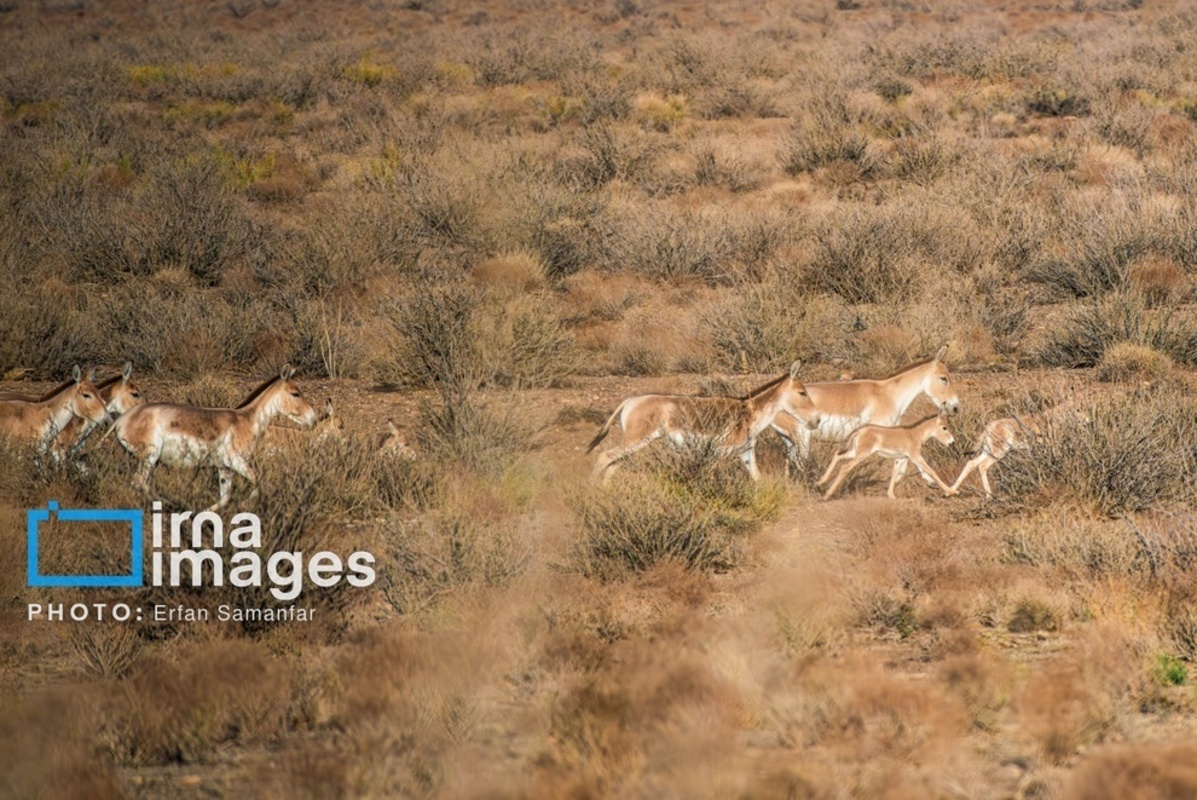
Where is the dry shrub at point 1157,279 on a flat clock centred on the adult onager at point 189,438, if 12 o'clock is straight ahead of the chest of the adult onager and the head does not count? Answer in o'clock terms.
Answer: The dry shrub is roughly at 11 o'clock from the adult onager.

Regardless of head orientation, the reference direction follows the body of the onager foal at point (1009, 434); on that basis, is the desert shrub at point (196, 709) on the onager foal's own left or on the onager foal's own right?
on the onager foal's own right

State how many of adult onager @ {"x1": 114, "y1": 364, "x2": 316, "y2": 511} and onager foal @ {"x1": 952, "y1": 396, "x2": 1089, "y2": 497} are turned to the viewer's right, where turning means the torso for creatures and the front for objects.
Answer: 2

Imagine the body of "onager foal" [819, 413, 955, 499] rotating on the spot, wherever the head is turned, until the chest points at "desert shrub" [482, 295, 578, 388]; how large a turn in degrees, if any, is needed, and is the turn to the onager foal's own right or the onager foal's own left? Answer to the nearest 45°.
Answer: approximately 135° to the onager foal's own left

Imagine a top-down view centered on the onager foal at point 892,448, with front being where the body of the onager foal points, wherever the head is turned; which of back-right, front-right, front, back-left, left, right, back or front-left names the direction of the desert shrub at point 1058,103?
left

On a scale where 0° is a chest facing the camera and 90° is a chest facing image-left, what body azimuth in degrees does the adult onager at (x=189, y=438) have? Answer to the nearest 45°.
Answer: approximately 270°

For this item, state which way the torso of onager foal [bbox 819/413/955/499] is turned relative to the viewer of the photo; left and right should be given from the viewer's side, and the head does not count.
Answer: facing to the right of the viewer

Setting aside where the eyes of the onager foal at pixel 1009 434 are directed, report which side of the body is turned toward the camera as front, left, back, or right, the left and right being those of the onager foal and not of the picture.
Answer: right

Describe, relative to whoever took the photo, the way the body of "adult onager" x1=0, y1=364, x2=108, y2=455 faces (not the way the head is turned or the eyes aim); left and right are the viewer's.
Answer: facing to the right of the viewer

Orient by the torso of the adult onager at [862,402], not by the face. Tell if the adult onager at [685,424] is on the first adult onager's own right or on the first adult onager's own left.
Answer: on the first adult onager's own right

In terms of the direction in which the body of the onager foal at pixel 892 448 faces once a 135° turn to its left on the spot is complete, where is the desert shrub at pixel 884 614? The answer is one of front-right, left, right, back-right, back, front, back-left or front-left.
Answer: back-left

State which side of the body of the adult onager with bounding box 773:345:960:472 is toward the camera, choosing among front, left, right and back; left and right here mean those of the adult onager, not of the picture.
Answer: right

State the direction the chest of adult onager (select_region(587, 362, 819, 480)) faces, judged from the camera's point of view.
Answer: to the viewer's right
